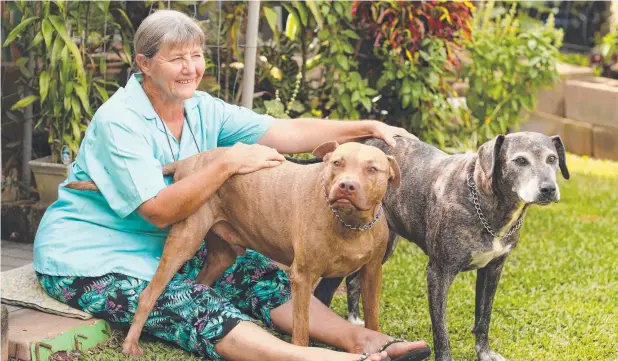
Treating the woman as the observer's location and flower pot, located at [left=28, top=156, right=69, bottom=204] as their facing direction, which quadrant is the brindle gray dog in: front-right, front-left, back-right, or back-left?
back-right

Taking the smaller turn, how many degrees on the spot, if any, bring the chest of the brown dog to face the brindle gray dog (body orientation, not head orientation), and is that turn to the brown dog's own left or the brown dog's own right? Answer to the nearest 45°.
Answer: approximately 45° to the brown dog's own left

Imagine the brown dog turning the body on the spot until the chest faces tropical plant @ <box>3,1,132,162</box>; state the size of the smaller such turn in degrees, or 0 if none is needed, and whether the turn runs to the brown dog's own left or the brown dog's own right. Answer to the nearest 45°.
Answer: approximately 180°

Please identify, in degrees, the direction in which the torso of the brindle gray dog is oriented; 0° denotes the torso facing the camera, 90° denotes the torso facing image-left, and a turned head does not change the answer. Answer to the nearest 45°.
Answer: approximately 315°

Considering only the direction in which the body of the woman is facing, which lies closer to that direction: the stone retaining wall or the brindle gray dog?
the brindle gray dog

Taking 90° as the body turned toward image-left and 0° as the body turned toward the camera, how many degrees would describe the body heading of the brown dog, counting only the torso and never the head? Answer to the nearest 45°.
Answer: approximately 315°

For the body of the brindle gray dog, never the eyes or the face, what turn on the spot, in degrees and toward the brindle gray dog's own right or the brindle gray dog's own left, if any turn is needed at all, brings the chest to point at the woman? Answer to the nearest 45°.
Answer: approximately 135° to the brindle gray dog's own right

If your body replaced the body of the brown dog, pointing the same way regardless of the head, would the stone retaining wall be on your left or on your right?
on your left

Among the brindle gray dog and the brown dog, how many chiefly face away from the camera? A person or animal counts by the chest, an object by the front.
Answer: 0

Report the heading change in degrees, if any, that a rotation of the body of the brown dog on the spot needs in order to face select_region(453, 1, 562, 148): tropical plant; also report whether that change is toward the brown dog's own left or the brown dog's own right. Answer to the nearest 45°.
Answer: approximately 90° to the brown dog's own left

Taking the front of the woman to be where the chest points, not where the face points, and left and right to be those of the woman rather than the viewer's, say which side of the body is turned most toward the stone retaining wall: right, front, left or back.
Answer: left
